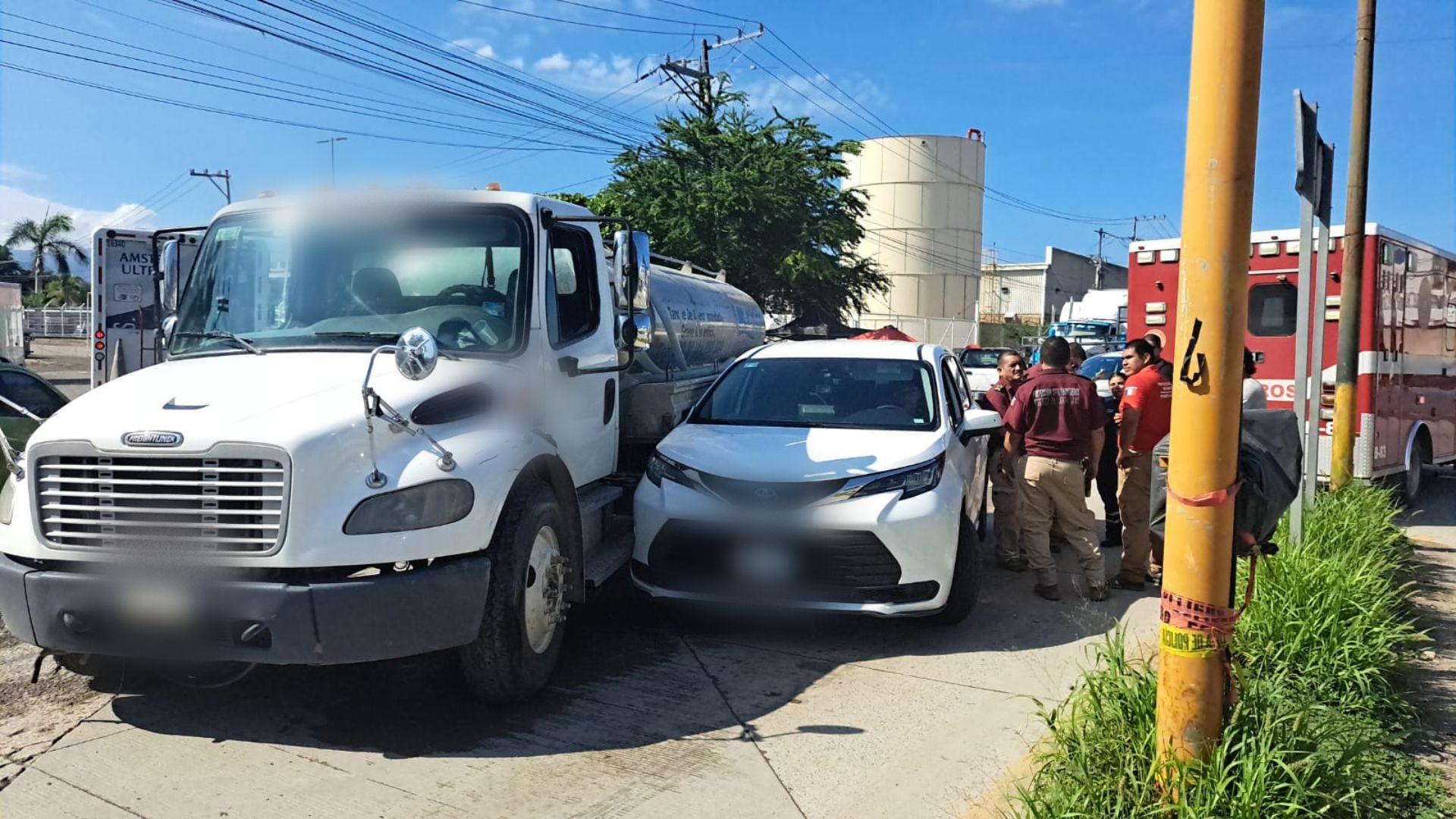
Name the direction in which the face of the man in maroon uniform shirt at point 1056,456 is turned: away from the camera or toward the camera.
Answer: away from the camera

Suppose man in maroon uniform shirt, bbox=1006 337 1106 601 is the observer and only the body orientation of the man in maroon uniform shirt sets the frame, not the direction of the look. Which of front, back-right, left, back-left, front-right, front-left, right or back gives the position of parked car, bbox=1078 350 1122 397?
front

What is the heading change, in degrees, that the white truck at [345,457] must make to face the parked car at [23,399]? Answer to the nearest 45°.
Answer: approximately 90° to its right

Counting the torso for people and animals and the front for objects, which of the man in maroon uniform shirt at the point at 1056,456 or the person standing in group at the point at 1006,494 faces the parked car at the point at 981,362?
the man in maroon uniform shirt

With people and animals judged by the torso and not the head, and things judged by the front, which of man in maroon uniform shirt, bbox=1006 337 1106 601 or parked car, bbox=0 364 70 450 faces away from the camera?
the man in maroon uniform shirt

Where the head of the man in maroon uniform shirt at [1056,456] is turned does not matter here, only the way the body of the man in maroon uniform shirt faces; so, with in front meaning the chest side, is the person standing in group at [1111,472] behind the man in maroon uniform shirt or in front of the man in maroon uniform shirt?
in front

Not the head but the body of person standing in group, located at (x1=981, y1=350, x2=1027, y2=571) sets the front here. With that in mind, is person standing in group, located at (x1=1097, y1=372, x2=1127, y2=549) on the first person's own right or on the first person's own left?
on the first person's own left

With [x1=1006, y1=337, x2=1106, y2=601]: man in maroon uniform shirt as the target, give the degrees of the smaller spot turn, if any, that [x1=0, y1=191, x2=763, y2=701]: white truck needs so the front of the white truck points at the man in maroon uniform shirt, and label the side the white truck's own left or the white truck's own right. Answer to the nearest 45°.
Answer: approximately 135° to the white truck's own left

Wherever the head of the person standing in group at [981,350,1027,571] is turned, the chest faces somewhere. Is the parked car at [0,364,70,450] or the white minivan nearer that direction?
the white minivan

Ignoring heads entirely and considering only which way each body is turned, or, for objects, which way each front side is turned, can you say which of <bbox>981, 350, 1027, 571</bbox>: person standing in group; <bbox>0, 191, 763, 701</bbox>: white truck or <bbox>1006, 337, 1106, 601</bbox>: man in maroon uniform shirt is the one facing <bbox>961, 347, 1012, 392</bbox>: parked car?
the man in maroon uniform shirt

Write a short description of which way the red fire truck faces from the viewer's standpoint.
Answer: facing away from the viewer and to the right of the viewer

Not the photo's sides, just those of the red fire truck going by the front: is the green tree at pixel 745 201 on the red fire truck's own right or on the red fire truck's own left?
on the red fire truck's own left

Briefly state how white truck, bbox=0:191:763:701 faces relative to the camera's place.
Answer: facing the viewer and to the left of the viewer

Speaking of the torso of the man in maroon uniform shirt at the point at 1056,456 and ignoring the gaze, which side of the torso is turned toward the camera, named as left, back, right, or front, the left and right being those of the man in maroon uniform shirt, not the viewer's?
back

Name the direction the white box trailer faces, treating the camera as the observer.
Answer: facing away from the viewer
